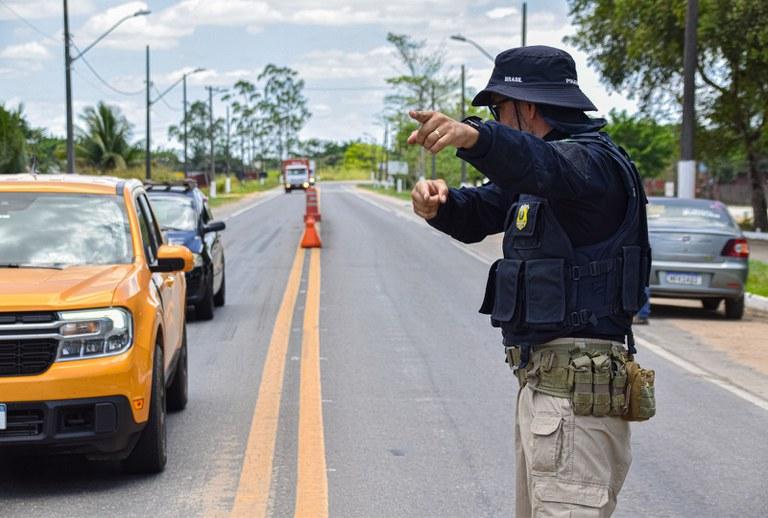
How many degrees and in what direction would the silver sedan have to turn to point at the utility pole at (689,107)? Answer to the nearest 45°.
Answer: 0° — it already faces it

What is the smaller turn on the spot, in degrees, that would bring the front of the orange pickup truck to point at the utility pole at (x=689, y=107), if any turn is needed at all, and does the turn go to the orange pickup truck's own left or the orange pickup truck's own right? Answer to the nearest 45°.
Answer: approximately 135° to the orange pickup truck's own left

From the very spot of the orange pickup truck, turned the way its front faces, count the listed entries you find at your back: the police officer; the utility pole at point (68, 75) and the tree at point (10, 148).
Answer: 2

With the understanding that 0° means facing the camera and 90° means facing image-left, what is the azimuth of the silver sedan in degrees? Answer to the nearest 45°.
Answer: approximately 180°

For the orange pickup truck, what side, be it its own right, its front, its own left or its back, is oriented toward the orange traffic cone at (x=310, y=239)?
back

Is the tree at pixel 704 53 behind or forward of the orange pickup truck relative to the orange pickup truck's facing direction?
behind

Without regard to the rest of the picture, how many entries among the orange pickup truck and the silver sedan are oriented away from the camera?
1

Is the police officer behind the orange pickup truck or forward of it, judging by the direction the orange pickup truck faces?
forward

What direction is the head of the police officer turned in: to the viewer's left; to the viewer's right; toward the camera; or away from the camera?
to the viewer's left

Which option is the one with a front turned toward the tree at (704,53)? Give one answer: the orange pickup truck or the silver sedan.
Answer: the silver sedan

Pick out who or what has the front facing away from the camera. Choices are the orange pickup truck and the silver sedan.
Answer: the silver sedan

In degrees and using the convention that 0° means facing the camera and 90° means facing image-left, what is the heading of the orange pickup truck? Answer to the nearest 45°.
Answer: approximately 0°

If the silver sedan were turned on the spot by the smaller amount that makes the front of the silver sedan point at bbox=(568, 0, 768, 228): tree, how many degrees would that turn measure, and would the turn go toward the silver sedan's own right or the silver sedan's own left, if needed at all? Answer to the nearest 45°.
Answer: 0° — it already faces it
